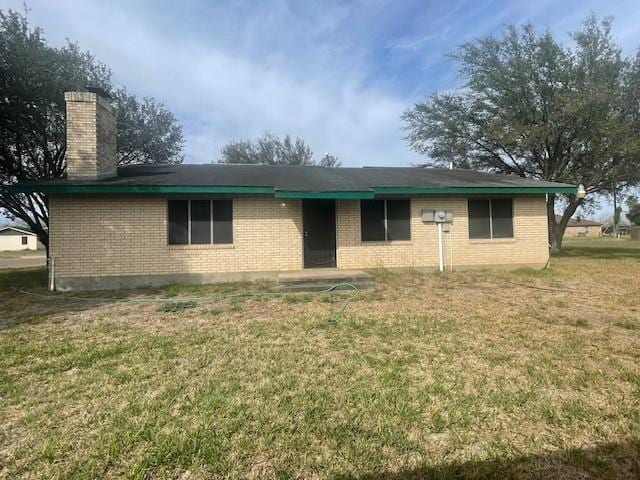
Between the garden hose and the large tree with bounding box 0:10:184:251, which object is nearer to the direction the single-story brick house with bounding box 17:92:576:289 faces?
the garden hose

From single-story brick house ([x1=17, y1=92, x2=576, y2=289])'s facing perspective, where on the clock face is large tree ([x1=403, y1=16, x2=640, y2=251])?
The large tree is roughly at 8 o'clock from the single-story brick house.

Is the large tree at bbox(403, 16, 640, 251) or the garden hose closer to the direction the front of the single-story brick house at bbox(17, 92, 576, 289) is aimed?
the garden hose

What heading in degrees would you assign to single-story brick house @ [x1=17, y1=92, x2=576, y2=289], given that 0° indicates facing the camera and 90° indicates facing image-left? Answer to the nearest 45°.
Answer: approximately 0°

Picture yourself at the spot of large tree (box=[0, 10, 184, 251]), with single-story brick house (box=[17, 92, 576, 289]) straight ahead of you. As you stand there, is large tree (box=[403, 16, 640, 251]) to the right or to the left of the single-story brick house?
left

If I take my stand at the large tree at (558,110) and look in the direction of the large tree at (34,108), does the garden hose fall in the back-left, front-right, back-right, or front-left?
front-left

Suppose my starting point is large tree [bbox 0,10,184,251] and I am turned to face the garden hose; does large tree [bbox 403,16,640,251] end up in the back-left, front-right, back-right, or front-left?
front-left

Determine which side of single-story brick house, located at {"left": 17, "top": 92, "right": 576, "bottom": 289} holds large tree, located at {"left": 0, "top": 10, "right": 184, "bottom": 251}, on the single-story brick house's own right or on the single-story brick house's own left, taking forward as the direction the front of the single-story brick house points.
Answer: on the single-story brick house's own right
